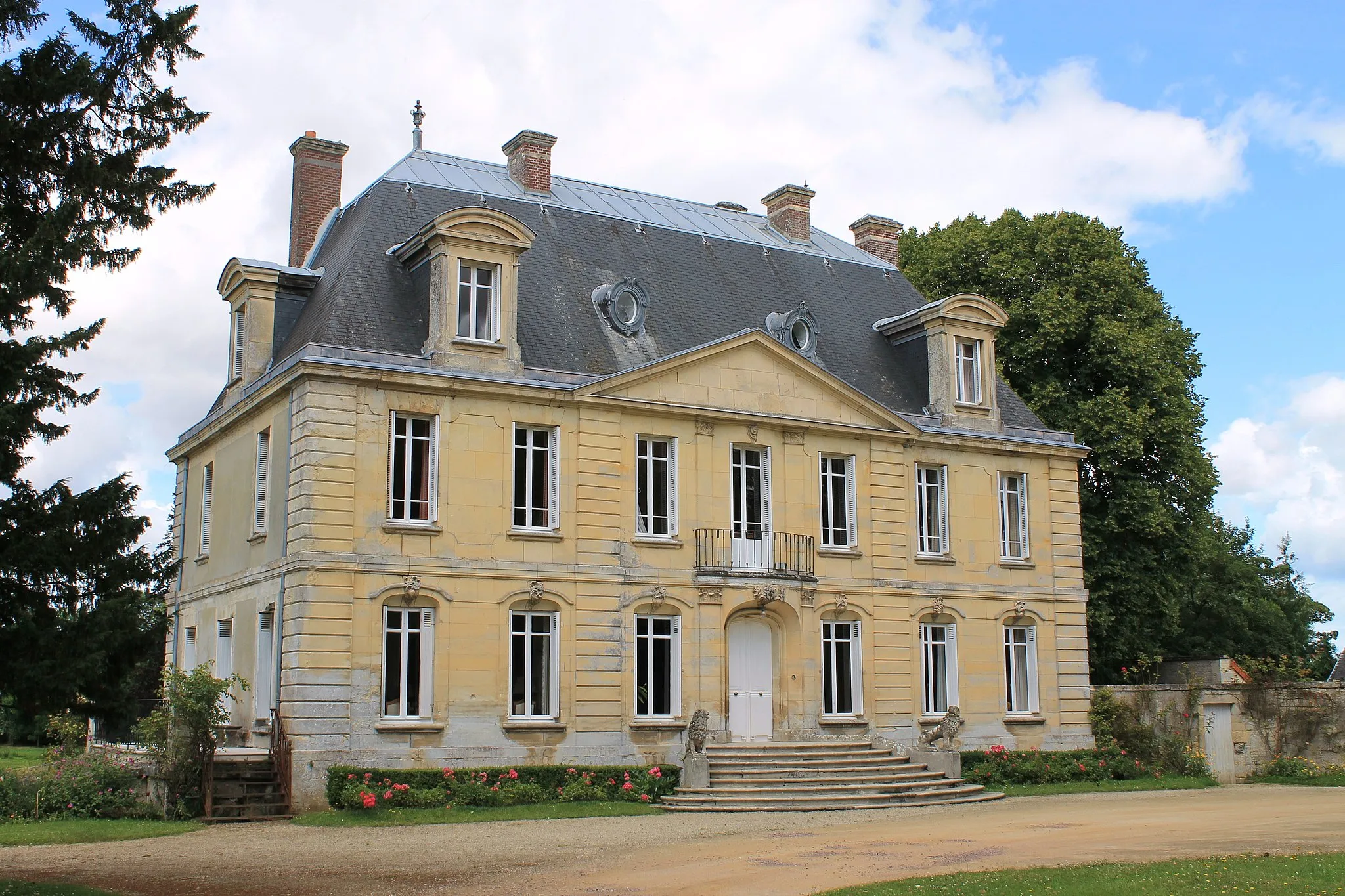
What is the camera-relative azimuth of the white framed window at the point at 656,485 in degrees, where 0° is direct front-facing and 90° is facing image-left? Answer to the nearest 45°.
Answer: approximately 315°

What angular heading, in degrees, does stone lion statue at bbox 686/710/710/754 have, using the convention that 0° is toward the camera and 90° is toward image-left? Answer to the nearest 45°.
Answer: approximately 315°

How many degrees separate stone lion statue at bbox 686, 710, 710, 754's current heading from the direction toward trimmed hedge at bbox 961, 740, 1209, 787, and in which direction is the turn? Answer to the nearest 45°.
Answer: approximately 90° to its left

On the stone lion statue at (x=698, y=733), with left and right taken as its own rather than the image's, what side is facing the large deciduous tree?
left

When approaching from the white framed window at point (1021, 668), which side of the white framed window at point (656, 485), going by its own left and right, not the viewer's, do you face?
left

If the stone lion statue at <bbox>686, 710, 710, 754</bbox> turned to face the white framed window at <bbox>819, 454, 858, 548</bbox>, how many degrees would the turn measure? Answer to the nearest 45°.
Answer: approximately 90° to its left
